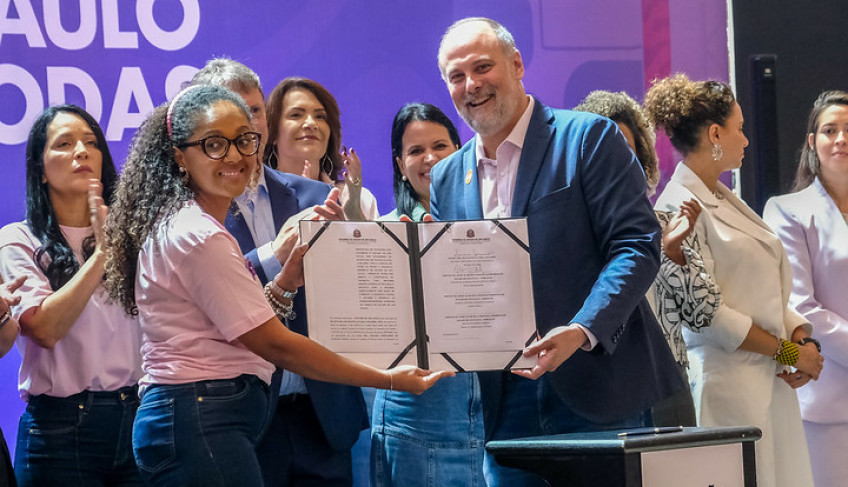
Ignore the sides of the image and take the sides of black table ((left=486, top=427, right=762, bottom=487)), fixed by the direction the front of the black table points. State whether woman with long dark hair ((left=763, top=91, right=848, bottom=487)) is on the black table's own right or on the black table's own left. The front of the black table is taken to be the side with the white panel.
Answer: on the black table's own left

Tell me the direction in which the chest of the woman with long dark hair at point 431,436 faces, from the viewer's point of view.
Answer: toward the camera

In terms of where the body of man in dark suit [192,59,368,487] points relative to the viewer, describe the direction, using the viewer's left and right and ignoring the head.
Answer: facing the viewer and to the right of the viewer

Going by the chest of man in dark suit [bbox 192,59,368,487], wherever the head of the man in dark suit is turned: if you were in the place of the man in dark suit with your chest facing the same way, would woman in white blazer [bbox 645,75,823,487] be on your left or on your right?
on your left

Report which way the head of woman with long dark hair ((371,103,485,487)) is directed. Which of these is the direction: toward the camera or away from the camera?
toward the camera

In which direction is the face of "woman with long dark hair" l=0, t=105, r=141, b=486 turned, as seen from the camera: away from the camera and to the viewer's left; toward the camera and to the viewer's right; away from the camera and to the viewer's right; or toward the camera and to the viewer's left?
toward the camera and to the viewer's right

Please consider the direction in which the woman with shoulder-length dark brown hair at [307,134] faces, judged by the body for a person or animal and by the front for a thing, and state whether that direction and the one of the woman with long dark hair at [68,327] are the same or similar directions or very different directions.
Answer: same or similar directions

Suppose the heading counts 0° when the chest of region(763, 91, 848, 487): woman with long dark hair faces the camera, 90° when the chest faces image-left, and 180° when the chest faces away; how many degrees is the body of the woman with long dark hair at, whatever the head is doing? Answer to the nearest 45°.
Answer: approximately 0°

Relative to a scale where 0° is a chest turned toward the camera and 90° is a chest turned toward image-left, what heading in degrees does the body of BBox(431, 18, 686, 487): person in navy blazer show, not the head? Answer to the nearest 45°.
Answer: approximately 45°

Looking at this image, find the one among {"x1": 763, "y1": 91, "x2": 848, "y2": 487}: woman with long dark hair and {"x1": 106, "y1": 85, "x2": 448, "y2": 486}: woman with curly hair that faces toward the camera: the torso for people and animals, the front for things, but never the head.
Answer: the woman with long dark hair

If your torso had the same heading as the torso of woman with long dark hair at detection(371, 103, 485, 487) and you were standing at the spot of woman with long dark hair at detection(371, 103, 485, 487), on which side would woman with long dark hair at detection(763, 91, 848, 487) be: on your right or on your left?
on your left

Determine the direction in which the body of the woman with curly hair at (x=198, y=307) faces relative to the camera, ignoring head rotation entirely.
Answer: to the viewer's right
